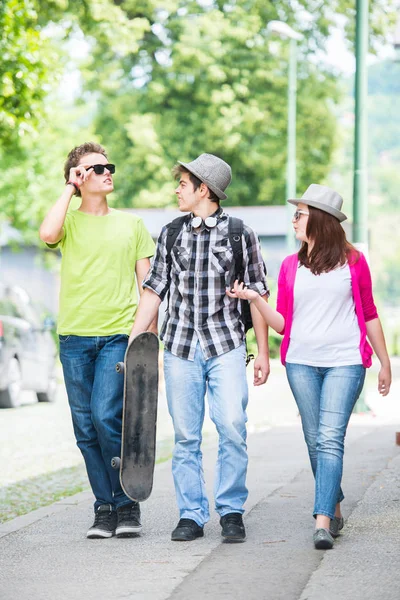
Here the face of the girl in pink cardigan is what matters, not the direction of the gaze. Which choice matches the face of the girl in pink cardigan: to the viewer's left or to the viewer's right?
to the viewer's left

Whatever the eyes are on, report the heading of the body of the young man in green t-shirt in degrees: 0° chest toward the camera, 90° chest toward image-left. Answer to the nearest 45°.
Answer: approximately 0°

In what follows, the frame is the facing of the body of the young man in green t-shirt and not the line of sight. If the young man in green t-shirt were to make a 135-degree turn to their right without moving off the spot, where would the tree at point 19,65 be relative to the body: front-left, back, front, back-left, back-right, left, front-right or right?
front-right

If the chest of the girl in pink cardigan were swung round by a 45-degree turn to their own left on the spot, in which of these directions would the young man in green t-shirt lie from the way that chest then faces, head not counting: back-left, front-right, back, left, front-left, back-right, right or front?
back-right
